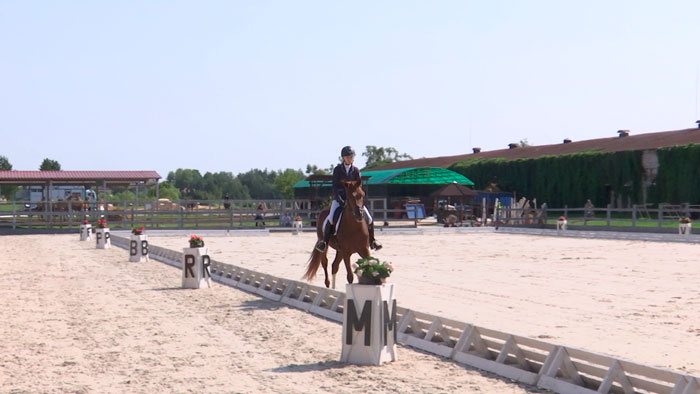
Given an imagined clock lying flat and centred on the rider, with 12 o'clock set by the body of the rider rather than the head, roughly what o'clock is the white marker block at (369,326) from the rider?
The white marker block is roughly at 12 o'clock from the rider.

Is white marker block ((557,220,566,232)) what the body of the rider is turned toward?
no

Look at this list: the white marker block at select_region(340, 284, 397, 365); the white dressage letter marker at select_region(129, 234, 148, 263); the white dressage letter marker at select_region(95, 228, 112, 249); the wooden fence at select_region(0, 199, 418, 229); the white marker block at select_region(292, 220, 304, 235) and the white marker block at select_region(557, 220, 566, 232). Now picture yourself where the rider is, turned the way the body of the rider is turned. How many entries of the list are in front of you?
1

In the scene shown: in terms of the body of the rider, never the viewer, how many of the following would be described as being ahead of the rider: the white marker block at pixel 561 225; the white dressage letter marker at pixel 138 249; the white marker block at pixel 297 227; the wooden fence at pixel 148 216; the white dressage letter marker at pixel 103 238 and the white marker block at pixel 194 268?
0

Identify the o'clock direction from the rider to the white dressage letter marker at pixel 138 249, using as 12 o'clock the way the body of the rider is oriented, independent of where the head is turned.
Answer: The white dressage letter marker is roughly at 5 o'clock from the rider.

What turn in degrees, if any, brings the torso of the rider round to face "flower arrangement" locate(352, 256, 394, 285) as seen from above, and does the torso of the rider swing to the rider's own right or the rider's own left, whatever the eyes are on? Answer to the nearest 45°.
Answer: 0° — they already face it

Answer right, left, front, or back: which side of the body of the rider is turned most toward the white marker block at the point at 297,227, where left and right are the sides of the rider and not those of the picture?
back

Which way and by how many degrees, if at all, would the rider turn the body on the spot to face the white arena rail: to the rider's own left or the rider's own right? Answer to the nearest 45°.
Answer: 0° — they already face it

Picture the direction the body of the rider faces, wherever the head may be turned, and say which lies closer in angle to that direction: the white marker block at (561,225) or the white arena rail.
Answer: the white arena rail

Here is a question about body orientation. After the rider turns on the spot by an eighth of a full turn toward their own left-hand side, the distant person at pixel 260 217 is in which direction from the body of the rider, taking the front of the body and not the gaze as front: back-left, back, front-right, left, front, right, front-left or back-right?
back-left

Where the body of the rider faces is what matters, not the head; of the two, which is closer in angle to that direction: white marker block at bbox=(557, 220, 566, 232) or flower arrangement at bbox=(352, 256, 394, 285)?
the flower arrangement

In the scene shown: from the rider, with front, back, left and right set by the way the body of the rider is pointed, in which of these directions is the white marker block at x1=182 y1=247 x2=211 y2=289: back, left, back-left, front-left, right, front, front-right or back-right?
back-right

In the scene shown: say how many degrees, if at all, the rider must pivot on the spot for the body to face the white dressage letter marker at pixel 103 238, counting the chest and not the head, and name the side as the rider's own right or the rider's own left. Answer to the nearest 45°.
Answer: approximately 135° to the rider's own right

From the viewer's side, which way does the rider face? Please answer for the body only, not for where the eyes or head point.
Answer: toward the camera

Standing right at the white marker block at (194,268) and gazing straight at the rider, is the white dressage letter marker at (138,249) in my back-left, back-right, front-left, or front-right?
back-left
